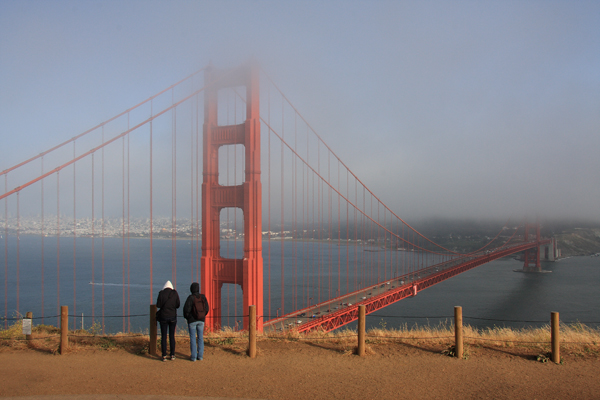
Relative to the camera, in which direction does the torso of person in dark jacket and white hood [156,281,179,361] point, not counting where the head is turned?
away from the camera

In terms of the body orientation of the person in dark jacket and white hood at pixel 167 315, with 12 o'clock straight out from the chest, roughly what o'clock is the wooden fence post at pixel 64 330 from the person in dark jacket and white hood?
The wooden fence post is roughly at 10 o'clock from the person in dark jacket and white hood.

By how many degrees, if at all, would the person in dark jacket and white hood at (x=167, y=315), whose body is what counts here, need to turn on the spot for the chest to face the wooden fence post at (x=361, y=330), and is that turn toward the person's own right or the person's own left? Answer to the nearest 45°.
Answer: approximately 90° to the person's own right
